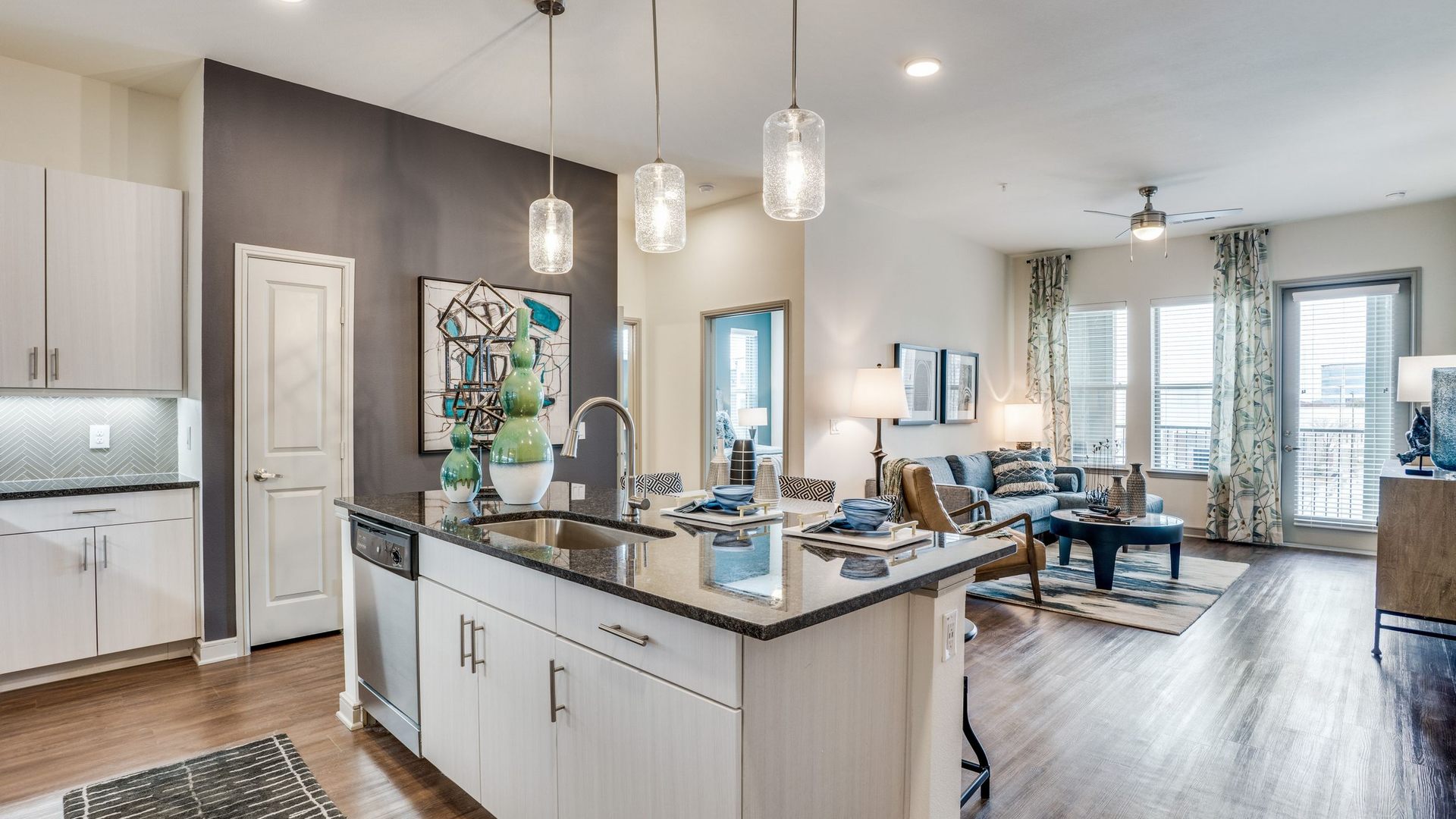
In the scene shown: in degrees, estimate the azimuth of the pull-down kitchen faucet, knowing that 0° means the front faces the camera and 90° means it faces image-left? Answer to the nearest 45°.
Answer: approximately 45°

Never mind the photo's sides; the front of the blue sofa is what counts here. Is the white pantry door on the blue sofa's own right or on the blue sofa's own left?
on the blue sofa's own right

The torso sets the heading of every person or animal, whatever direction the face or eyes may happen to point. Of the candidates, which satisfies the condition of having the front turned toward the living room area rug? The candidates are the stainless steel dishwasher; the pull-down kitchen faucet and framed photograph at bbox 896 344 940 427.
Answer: the framed photograph

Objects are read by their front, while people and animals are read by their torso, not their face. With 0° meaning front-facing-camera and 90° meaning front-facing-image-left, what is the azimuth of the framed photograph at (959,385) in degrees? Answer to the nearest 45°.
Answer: approximately 315°

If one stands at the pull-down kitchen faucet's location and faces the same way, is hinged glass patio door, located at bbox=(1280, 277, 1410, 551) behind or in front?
behind

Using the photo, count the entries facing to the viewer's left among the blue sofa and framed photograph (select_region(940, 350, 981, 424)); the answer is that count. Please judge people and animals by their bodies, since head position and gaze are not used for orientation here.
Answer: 0

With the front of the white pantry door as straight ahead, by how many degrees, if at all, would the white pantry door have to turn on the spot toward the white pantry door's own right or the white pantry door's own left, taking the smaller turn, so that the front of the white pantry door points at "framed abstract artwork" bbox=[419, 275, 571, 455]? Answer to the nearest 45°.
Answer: approximately 45° to the white pantry door's own left

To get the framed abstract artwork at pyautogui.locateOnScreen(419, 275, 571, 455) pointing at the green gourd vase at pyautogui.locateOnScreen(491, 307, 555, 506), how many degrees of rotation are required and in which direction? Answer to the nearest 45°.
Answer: approximately 45° to its right

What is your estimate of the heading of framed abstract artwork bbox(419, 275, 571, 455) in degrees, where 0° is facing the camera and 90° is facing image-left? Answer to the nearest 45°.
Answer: approximately 315°

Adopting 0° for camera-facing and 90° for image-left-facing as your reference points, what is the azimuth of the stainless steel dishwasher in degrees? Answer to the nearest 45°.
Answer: approximately 45°

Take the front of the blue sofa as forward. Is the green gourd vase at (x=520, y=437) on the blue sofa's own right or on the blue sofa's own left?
on the blue sofa's own right

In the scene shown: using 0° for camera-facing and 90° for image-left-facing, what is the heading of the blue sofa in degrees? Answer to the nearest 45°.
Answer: approximately 315°

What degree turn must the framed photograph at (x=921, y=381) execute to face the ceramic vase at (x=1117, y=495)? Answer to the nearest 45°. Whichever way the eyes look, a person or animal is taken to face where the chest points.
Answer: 0° — it already faces it

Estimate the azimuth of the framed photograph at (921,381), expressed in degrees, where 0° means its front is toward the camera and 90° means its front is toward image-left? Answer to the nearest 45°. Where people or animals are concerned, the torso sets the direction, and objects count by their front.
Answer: approximately 315°

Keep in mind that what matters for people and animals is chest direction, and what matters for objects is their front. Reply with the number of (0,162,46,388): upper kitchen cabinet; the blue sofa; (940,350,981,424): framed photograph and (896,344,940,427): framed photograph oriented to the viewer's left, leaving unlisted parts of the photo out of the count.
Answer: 0

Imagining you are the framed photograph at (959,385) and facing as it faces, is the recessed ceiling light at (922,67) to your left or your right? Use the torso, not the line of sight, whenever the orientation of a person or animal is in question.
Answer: on your right
